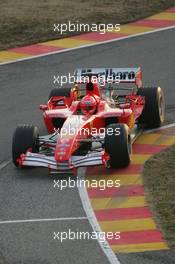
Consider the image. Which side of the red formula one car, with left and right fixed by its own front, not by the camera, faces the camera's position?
front
